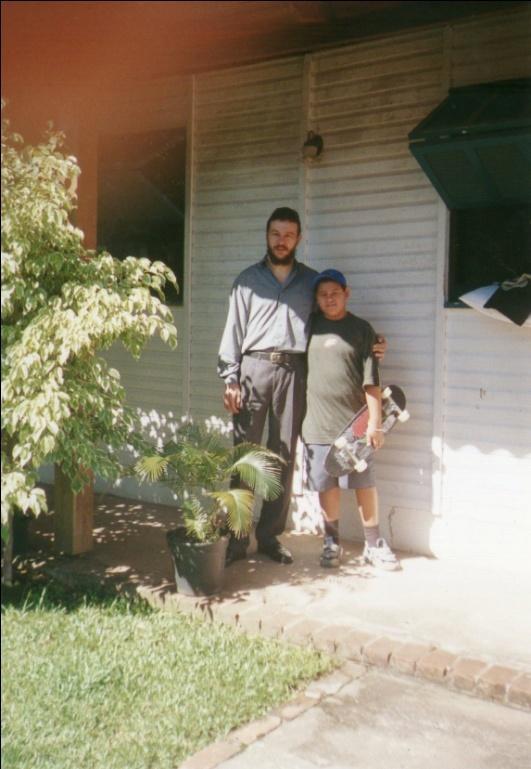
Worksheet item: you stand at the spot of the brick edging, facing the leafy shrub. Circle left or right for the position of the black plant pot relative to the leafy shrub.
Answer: right

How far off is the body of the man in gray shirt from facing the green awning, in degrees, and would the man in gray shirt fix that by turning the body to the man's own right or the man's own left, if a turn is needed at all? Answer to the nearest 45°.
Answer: approximately 90° to the man's own left

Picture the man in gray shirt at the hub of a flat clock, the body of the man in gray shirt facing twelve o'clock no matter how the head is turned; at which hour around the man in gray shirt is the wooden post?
The wooden post is roughly at 3 o'clock from the man in gray shirt.

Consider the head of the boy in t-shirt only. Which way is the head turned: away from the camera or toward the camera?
toward the camera

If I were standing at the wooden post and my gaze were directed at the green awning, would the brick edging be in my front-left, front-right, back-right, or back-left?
front-right

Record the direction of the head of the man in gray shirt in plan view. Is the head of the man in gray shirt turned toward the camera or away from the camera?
toward the camera

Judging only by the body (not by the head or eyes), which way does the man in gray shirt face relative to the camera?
toward the camera
